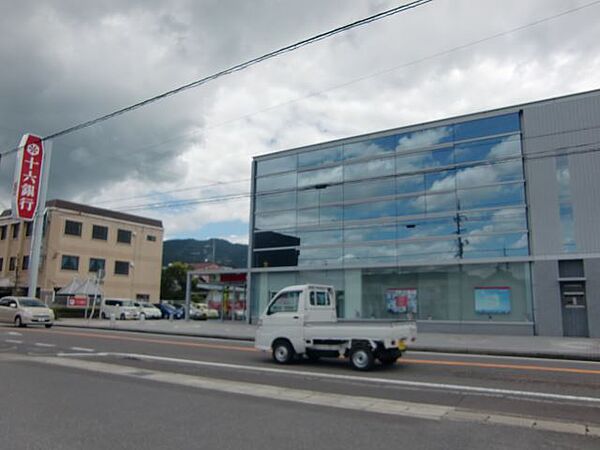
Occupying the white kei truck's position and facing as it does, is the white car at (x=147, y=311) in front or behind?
in front

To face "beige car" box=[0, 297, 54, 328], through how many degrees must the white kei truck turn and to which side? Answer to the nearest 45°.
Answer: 0° — it already faces it

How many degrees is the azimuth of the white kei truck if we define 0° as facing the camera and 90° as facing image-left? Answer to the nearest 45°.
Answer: approximately 135°

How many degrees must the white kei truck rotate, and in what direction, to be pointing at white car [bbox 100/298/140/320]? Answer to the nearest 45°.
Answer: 0° — it already faces it

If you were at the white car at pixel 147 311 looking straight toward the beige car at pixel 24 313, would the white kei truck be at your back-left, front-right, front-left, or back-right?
front-left

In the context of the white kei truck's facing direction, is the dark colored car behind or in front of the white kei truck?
in front

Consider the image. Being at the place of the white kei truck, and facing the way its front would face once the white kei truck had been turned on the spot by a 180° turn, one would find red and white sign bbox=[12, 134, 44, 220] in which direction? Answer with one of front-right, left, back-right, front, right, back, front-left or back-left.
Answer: back
